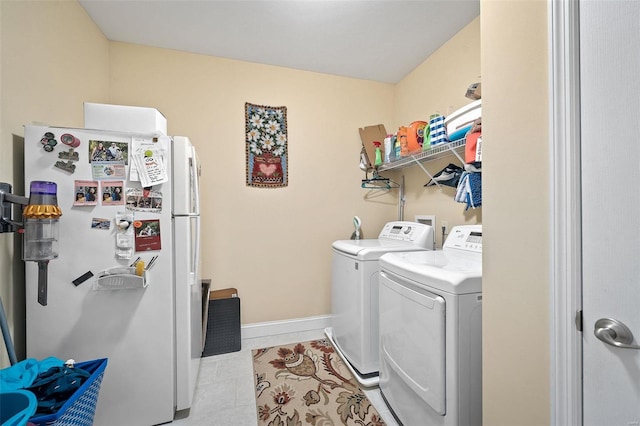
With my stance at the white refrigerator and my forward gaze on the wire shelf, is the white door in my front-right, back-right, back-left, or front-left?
front-right

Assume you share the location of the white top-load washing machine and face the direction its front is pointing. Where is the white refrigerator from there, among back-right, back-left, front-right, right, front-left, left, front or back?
front

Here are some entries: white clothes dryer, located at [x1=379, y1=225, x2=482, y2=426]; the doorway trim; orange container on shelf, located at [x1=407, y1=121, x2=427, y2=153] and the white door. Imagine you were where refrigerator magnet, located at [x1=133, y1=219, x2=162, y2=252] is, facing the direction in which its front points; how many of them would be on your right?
0

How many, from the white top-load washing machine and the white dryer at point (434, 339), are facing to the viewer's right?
0

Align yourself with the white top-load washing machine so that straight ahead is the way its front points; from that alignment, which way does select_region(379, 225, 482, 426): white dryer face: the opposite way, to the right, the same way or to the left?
the same way

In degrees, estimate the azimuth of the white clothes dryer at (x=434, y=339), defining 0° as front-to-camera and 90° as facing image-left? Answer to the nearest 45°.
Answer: approximately 45°

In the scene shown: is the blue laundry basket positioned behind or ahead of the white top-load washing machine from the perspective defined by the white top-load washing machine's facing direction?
ahead

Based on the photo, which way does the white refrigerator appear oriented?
to the viewer's right

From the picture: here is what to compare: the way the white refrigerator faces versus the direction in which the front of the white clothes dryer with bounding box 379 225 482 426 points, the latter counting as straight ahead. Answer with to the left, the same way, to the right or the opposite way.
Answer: the opposite way

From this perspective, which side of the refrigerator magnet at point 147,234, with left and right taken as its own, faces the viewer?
front

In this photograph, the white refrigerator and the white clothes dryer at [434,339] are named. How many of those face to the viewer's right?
1

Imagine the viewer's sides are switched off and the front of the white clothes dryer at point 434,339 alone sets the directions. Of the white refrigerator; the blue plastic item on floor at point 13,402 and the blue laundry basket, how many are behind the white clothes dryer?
0
